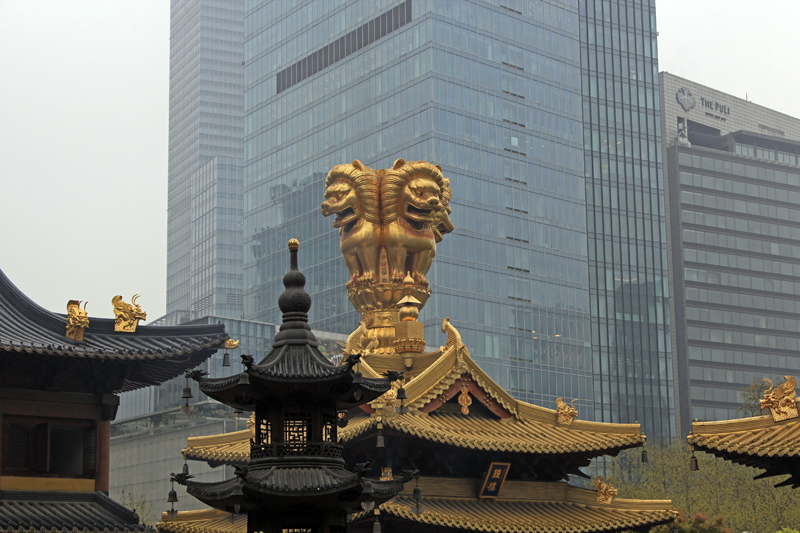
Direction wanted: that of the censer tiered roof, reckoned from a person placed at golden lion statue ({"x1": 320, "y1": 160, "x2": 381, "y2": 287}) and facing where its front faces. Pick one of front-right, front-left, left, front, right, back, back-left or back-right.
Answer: front-left

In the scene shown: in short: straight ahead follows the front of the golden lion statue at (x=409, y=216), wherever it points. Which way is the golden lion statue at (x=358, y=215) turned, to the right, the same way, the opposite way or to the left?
to the right

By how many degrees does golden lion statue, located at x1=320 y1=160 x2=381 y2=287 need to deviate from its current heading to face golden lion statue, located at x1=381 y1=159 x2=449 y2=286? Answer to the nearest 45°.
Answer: approximately 135° to its left

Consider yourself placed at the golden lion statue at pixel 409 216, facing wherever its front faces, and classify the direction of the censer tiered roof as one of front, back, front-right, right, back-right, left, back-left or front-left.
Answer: front-right

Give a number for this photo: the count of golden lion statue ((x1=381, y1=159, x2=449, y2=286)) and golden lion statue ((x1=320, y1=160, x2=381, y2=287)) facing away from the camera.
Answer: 0

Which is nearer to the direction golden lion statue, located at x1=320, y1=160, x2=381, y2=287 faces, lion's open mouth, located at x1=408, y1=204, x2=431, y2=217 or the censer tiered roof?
the censer tiered roof

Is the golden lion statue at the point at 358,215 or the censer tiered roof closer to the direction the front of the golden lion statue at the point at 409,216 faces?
the censer tiered roof

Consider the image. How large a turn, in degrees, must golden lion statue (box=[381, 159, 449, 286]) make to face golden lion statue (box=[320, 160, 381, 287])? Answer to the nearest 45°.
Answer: approximately 135° to its right

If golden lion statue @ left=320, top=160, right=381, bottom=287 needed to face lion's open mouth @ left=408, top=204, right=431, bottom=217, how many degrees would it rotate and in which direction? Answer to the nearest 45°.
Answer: approximately 135° to its left

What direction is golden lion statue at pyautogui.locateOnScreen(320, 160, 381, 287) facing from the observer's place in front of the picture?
facing the viewer and to the left of the viewer
